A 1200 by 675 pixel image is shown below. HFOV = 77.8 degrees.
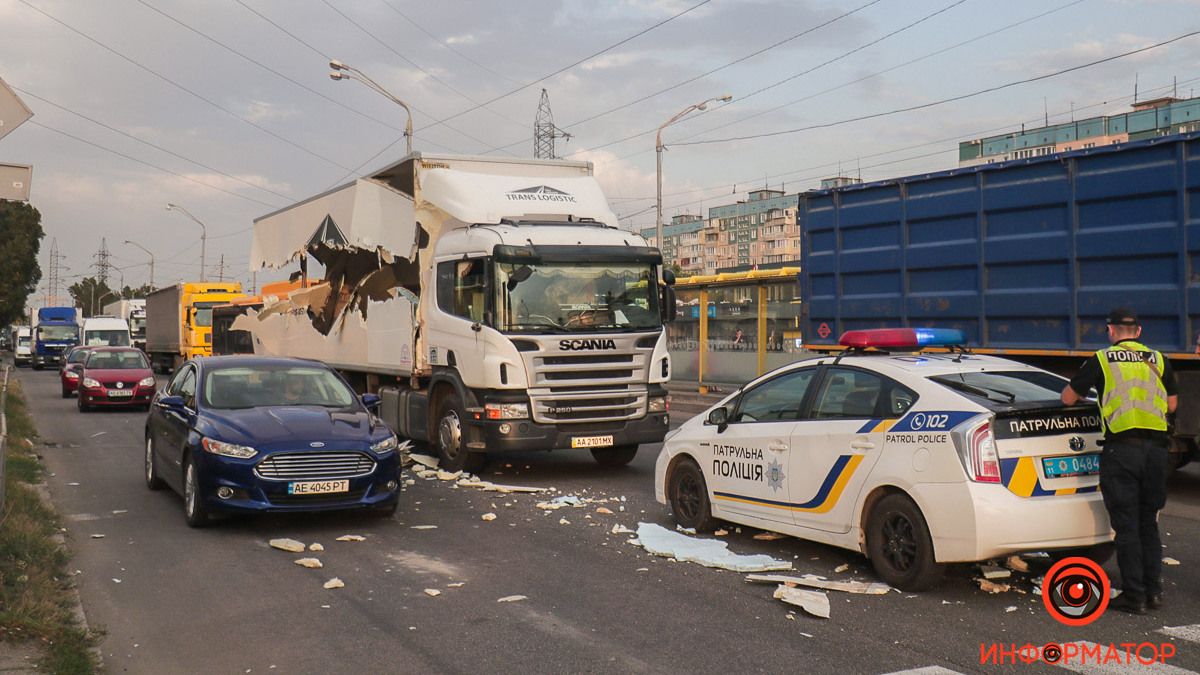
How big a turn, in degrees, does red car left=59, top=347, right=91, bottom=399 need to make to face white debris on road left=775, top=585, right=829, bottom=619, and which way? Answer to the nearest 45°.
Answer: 0° — it already faces it

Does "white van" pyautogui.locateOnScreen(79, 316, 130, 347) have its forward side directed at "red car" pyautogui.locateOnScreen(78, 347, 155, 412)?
yes

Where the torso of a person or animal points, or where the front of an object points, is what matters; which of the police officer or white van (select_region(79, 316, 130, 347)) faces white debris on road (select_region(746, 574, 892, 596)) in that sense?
the white van

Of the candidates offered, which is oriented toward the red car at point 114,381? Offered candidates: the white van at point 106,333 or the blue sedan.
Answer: the white van

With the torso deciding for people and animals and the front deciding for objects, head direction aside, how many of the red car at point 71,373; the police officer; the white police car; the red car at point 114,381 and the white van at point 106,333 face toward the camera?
3

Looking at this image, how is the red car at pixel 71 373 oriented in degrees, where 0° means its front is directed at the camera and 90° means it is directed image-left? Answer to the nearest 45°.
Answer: approximately 0°

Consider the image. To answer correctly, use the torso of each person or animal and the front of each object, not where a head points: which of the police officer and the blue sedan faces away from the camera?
the police officer

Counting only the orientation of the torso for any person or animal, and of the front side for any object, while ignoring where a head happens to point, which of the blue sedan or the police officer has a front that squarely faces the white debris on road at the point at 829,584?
the blue sedan

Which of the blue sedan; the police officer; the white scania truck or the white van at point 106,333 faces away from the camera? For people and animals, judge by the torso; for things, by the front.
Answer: the police officer

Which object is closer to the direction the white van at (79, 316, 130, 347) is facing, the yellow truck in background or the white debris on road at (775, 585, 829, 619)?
the white debris on road

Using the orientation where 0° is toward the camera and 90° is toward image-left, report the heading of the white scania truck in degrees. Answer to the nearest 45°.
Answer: approximately 315°
